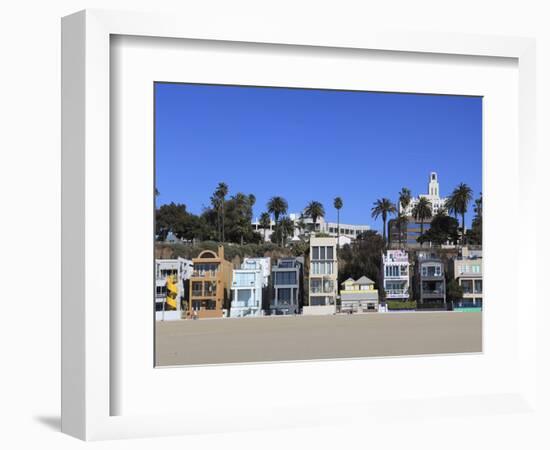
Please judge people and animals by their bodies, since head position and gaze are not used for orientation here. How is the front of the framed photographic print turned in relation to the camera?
facing the viewer and to the right of the viewer
